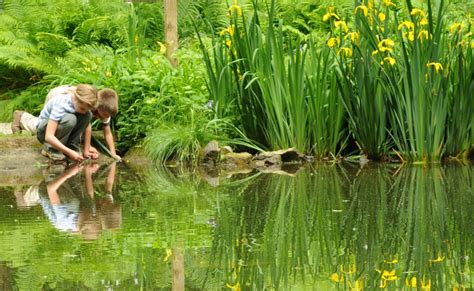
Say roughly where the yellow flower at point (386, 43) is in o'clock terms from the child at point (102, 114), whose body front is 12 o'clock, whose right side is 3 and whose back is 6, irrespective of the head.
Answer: The yellow flower is roughly at 11 o'clock from the child.

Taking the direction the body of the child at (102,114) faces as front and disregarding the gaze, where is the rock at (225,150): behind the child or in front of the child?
in front

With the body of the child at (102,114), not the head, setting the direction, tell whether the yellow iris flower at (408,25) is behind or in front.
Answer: in front
